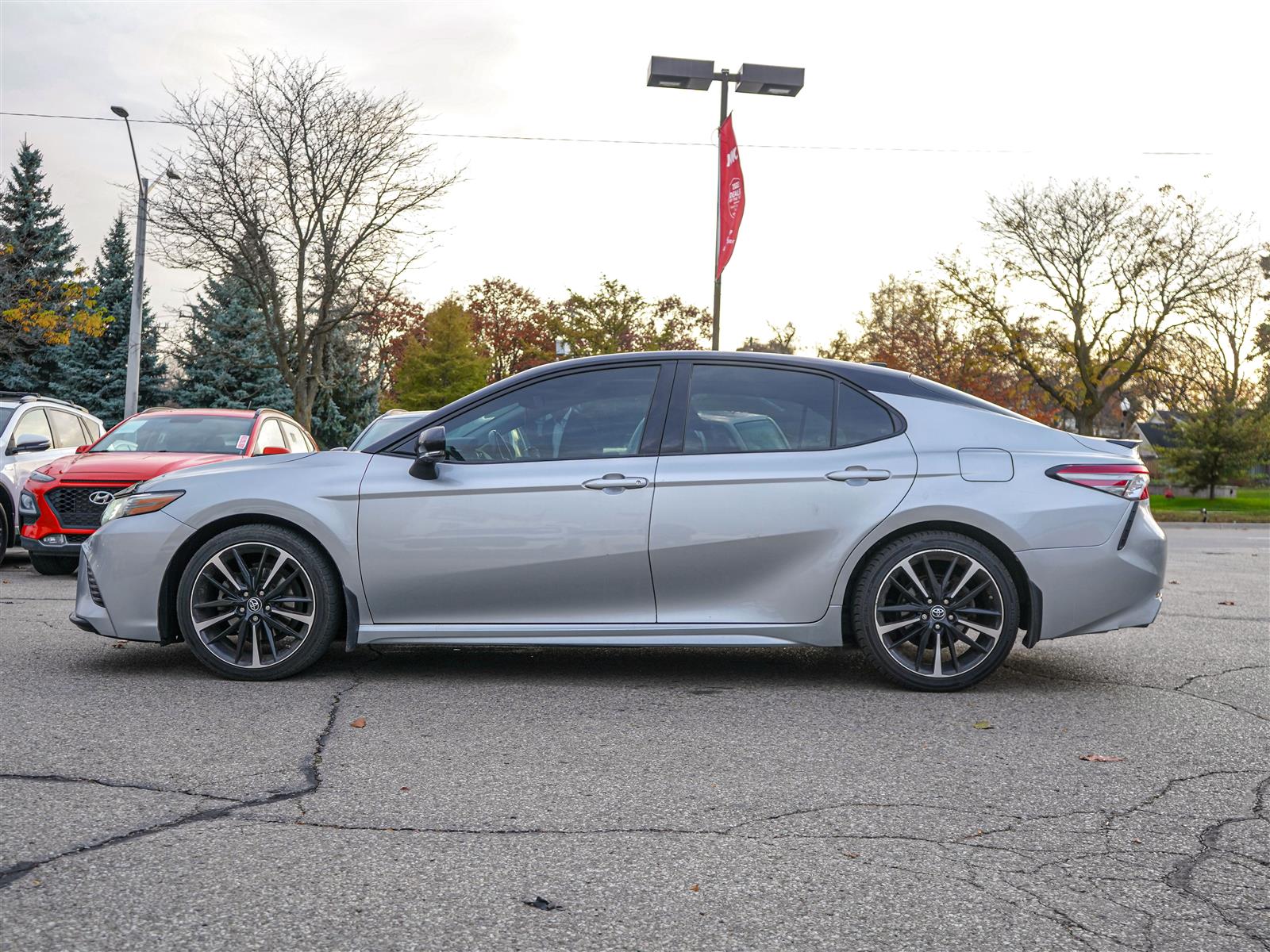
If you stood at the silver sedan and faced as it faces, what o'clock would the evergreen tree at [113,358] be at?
The evergreen tree is roughly at 2 o'clock from the silver sedan.

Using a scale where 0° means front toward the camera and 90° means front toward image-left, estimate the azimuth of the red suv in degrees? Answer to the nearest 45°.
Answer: approximately 45°

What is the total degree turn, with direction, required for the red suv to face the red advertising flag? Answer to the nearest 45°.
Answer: approximately 180°

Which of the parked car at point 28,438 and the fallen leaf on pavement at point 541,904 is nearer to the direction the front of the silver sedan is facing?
the parked car

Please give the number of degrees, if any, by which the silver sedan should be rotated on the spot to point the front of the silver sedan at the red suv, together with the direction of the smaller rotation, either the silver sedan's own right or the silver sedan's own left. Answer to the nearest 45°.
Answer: approximately 45° to the silver sedan's own right

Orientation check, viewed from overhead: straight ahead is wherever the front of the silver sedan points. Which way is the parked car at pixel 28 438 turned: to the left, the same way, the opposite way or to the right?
to the left

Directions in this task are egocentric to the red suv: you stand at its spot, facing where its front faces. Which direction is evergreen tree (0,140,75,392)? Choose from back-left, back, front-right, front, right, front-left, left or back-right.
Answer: back-right

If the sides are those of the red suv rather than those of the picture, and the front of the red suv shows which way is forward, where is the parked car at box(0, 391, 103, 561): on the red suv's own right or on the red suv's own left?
on the red suv's own right

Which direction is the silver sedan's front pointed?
to the viewer's left

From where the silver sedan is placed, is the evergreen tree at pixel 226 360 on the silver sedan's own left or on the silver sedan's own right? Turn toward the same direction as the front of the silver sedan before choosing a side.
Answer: on the silver sedan's own right
